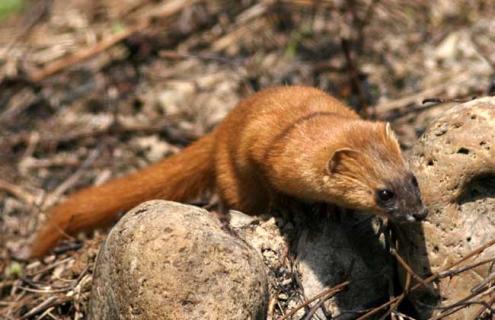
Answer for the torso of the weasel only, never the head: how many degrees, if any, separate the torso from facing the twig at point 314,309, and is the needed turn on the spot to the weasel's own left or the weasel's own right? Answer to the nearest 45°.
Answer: approximately 45° to the weasel's own right

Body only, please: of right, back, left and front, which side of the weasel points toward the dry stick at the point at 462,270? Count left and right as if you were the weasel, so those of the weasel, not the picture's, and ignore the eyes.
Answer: front

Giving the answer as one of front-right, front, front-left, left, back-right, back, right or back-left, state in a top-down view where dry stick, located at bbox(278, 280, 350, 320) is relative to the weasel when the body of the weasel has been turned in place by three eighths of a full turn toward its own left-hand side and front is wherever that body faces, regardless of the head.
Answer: back

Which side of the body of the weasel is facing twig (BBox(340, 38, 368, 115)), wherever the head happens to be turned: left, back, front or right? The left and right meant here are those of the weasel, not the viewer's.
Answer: left

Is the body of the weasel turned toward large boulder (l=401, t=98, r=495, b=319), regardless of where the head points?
yes

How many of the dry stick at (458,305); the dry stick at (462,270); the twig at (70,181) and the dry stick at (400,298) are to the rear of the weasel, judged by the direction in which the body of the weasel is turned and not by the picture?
1

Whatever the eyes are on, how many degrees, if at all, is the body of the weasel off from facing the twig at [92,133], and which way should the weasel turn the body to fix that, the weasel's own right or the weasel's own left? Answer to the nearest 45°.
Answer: approximately 180°

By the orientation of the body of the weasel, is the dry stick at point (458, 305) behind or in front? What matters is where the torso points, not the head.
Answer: in front

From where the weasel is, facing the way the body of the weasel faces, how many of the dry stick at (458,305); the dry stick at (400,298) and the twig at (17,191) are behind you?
1

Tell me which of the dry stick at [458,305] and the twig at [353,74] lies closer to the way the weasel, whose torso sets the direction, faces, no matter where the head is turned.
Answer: the dry stick

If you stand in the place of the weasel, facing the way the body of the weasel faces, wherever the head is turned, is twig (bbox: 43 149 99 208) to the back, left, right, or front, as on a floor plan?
back

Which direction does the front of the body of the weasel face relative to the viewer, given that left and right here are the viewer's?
facing the viewer and to the right of the viewer

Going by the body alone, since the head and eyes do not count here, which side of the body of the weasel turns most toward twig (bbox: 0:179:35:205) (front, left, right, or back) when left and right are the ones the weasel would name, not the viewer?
back
